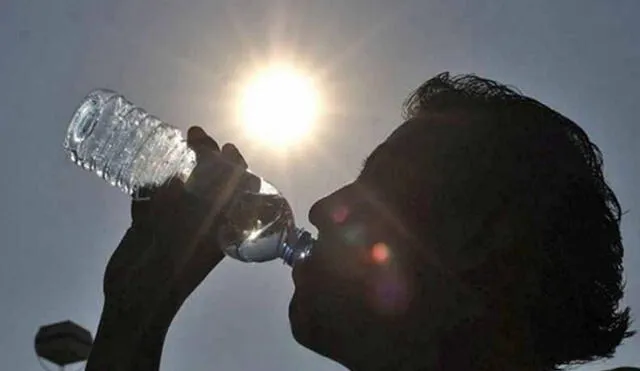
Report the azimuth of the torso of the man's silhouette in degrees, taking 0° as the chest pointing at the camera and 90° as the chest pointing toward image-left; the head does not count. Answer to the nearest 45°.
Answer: approximately 90°
